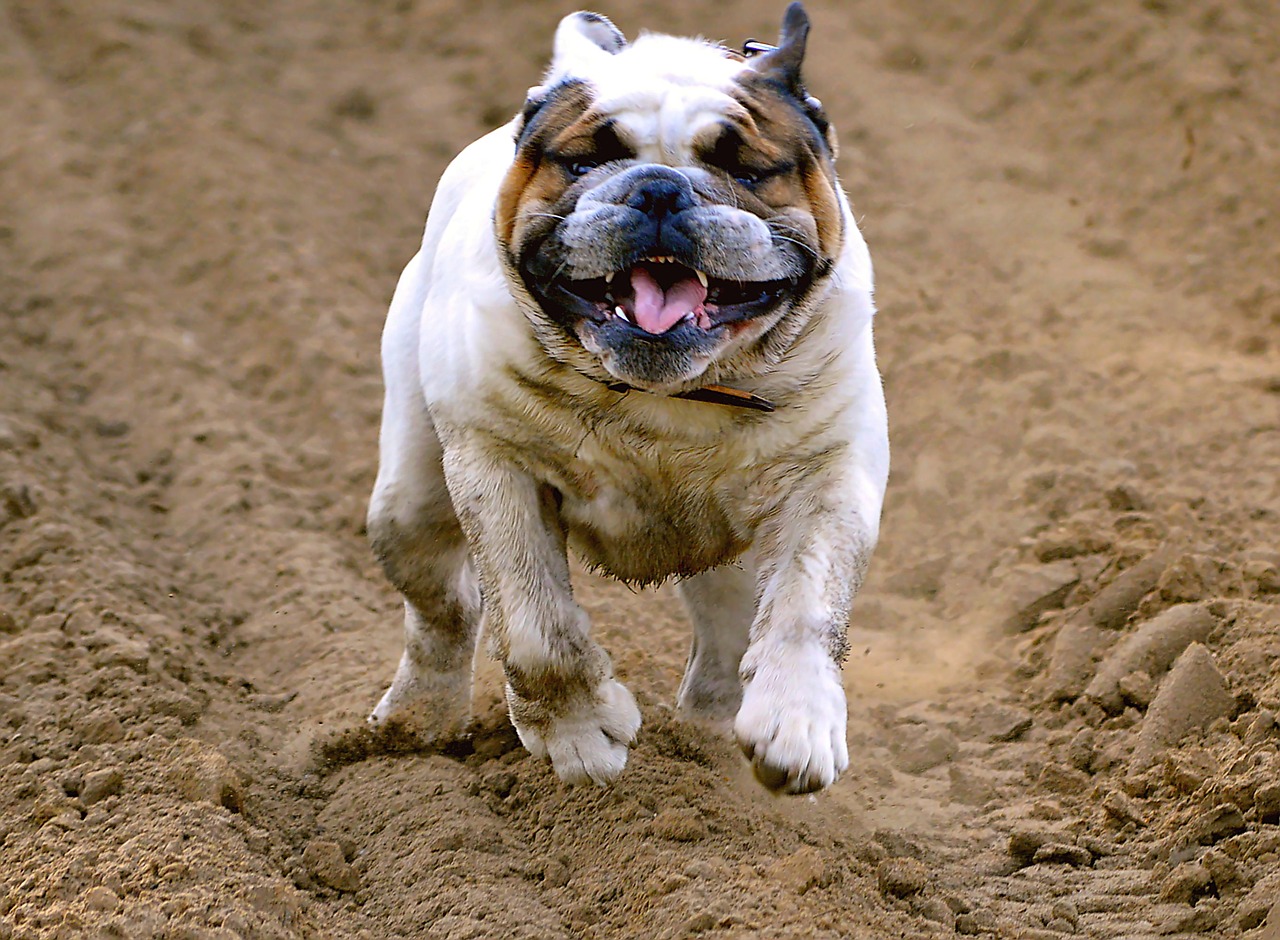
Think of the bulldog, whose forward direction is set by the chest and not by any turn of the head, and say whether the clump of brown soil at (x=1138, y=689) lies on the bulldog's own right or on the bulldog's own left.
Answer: on the bulldog's own left

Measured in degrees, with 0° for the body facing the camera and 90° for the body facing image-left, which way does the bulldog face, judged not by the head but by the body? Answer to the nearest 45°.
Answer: approximately 0°

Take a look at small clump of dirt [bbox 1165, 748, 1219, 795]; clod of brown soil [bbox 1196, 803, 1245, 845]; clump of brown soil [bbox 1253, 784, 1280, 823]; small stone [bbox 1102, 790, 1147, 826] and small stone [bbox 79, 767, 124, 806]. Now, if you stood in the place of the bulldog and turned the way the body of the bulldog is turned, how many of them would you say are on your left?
4

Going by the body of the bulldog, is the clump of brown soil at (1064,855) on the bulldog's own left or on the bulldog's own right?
on the bulldog's own left

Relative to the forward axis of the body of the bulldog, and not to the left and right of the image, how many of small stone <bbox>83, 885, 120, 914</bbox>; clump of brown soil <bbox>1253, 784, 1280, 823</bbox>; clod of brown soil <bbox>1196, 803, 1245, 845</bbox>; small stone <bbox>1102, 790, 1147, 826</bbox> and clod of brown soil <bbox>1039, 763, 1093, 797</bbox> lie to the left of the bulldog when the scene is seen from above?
4

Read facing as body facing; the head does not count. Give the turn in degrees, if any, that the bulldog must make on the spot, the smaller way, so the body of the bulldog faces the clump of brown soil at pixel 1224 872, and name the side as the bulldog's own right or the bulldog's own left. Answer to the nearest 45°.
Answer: approximately 45° to the bulldog's own left

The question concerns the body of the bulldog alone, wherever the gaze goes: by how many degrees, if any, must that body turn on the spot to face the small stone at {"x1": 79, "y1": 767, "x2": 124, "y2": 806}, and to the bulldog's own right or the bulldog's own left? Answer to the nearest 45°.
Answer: approximately 90° to the bulldog's own right

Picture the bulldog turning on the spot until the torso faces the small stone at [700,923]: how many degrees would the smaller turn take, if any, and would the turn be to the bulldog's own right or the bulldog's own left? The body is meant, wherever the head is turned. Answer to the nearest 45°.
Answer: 0° — it already faces it

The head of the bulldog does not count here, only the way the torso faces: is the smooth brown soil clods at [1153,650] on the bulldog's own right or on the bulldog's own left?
on the bulldog's own left

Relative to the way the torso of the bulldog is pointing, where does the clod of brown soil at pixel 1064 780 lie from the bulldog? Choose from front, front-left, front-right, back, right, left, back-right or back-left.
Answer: left
